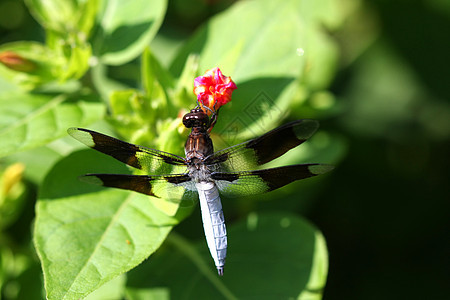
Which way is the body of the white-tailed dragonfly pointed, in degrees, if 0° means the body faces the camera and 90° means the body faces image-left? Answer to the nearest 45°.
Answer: approximately 180°

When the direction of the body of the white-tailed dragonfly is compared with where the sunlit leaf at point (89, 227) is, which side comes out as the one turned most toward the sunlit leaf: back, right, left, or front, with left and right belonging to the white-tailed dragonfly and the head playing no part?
left

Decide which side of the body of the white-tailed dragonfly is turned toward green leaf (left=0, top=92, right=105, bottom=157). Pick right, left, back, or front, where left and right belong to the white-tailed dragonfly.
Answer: left

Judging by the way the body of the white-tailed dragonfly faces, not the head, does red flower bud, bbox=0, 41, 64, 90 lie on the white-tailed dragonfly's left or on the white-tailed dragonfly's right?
on the white-tailed dragonfly's left
